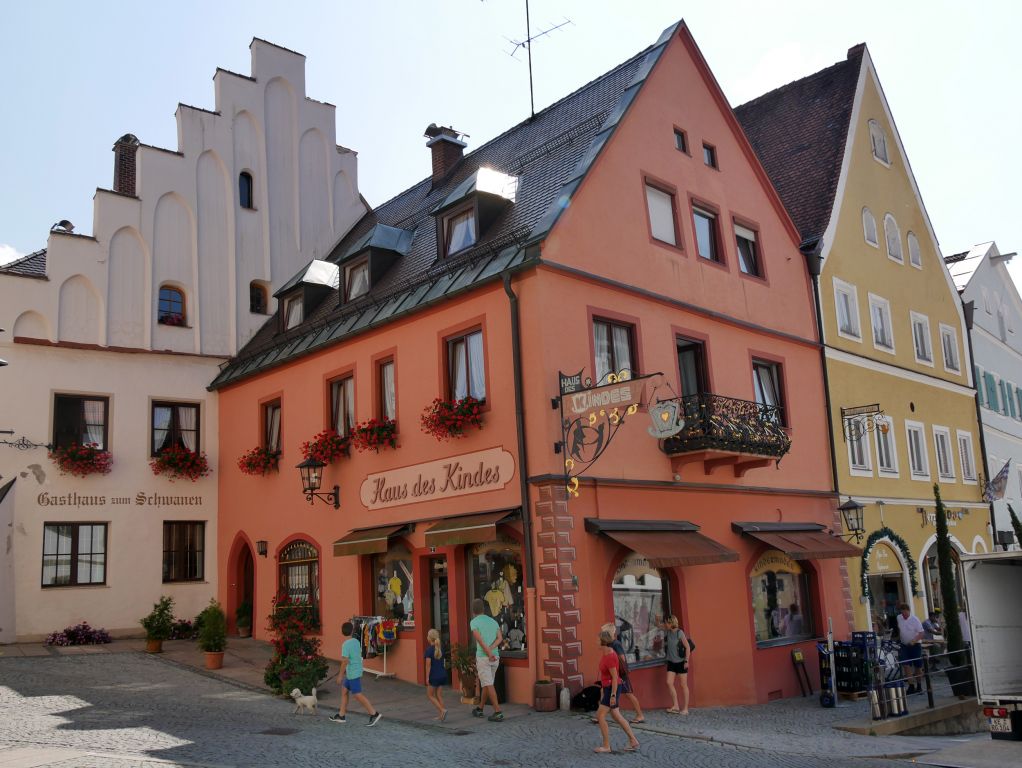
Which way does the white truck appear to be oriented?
away from the camera

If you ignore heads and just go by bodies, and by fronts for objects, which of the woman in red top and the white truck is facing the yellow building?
the white truck

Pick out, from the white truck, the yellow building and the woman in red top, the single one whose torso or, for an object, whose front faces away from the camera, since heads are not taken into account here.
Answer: the white truck

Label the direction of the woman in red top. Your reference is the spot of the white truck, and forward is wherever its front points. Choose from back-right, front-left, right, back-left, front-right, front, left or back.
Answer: back-left

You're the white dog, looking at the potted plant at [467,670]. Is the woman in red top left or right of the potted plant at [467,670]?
right

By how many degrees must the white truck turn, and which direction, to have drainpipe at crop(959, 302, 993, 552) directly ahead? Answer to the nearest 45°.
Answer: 0° — it already faces it

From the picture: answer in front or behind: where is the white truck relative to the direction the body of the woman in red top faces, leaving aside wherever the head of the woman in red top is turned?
behind

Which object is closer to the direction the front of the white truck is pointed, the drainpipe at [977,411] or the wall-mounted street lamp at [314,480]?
the drainpipe

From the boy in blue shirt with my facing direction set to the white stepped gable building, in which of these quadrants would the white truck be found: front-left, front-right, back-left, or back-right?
back-right

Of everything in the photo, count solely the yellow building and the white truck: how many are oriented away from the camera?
1
